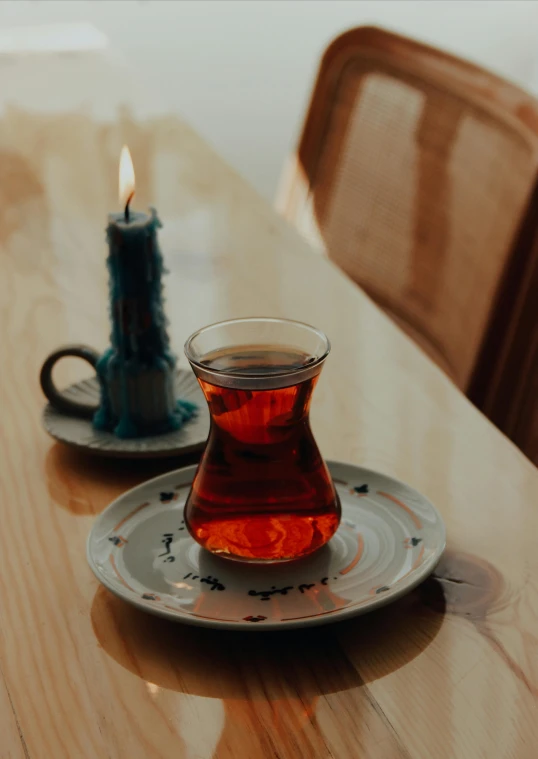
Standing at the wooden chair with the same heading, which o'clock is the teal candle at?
The teal candle is roughly at 11 o'clock from the wooden chair.

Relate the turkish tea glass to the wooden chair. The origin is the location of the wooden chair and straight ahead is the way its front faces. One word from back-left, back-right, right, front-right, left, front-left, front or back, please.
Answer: front-left

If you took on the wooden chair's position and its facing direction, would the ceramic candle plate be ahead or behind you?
ahead

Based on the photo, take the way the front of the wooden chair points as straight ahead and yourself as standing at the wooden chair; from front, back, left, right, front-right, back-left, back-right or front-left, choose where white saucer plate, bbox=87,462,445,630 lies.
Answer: front-left
